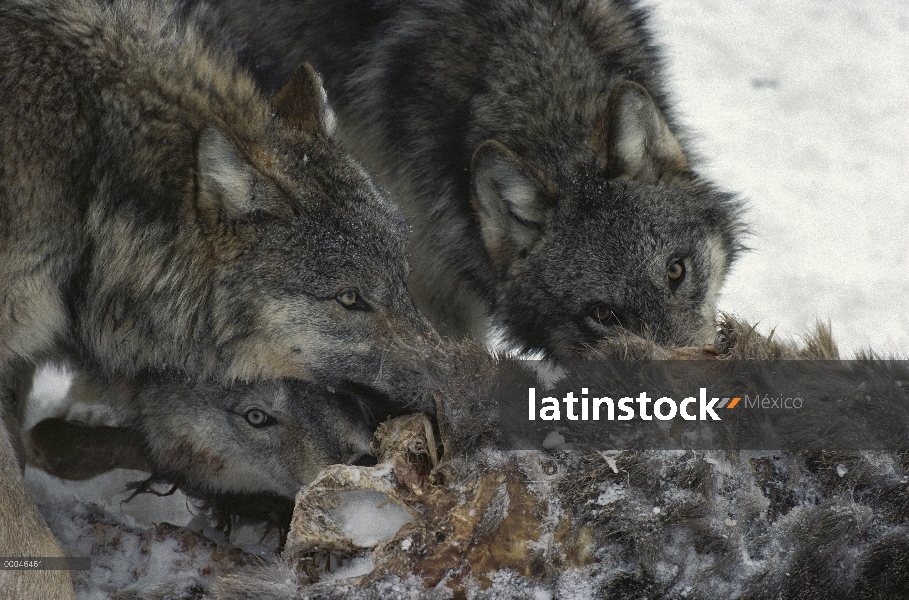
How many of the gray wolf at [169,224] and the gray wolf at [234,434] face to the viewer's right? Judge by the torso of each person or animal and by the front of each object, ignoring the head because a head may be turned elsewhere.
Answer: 2

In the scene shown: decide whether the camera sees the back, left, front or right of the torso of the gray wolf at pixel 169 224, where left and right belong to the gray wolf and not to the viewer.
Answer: right

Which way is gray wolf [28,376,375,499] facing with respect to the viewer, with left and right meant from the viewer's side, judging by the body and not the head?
facing to the right of the viewer
